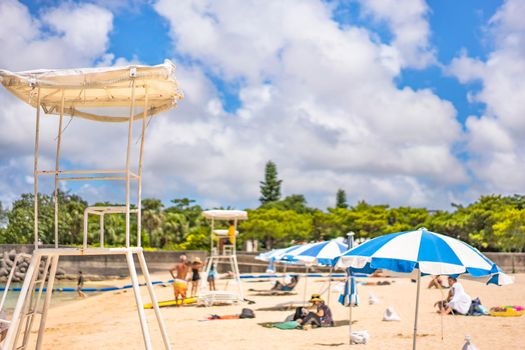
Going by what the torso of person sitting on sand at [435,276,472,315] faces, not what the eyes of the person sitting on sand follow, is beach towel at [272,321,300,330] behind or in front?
in front

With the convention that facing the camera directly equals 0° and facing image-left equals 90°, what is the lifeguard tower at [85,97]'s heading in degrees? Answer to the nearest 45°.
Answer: approximately 90°

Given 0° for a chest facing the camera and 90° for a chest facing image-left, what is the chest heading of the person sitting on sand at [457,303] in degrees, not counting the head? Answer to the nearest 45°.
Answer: approximately 90°

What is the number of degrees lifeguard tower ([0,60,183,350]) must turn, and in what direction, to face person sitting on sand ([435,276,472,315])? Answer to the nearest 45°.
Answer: approximately 135° to its right

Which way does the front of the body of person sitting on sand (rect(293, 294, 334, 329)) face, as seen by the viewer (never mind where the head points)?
to the viewer's left
